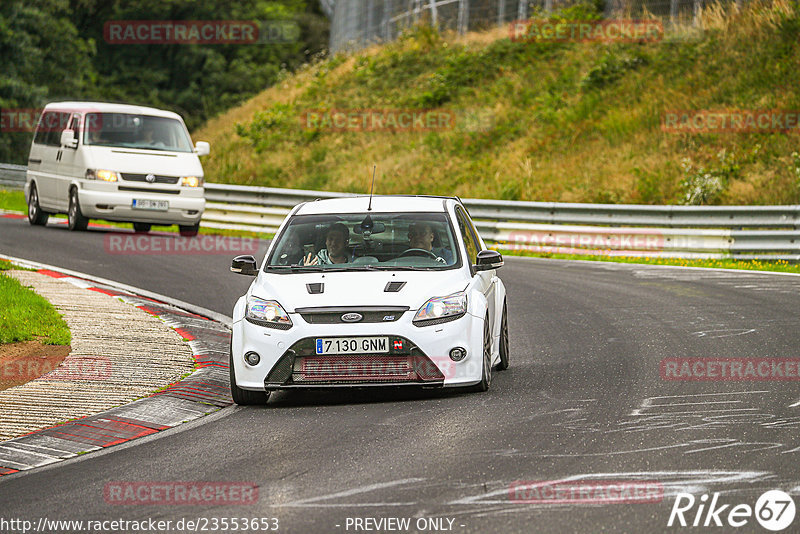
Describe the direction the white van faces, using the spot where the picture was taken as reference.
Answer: facing the viewer and to the right of the viewer

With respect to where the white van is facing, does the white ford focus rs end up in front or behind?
in front

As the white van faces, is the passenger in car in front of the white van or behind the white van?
in front

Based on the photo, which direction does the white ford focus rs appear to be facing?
toward the camera

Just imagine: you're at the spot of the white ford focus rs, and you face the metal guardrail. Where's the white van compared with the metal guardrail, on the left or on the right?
left

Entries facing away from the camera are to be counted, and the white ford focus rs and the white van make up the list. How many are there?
0

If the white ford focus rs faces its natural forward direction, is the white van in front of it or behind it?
behind

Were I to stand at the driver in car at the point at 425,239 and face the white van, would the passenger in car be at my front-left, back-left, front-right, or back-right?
front-left

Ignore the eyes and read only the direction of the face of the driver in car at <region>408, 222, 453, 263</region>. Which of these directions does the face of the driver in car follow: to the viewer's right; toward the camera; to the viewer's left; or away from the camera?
toward the camera

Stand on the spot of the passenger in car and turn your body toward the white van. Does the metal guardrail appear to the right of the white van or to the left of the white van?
right
